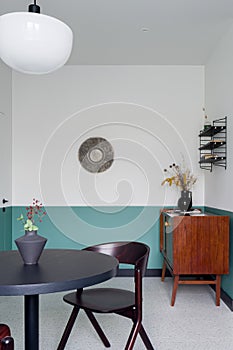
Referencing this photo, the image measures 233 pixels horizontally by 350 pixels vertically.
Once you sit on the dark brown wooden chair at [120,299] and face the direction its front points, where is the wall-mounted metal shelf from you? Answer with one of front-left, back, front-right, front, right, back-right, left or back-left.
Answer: back

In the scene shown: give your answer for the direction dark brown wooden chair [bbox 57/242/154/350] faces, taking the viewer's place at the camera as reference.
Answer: facing the viewer and to the left of the viewer

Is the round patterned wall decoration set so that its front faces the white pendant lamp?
yes

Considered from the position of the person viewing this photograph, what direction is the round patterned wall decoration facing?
facing the viewer

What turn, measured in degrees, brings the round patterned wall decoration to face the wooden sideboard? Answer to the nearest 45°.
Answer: approximately 45° to its left

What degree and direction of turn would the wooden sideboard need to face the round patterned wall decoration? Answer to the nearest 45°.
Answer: approximately 45° to its right

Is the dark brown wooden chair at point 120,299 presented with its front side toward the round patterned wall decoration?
no

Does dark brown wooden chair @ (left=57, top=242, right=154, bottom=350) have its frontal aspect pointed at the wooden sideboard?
no

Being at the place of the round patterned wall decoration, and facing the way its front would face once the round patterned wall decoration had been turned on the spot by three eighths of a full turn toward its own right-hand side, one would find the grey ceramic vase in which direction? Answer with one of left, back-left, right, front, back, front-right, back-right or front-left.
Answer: back-left
